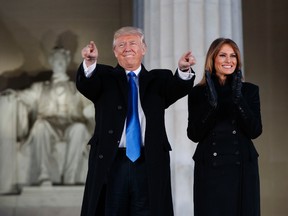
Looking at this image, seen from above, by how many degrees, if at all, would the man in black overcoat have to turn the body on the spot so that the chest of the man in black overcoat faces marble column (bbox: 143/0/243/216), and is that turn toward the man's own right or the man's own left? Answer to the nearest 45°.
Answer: approximately 180°

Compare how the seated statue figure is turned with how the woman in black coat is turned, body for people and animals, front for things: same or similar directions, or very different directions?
same or similar directions

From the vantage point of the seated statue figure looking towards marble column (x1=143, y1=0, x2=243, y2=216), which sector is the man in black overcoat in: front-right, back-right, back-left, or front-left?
front-right

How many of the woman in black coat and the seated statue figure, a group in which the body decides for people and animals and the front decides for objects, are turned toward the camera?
2

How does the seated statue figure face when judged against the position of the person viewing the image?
facing the viewer

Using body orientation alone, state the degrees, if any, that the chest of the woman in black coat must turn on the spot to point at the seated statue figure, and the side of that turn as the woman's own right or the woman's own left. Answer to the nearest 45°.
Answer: approximately 135° to the woman's own right

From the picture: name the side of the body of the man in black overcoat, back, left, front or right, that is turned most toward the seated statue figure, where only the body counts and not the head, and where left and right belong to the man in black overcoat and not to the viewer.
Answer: back

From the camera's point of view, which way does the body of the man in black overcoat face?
toward the camera

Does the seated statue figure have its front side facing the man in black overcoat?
yes

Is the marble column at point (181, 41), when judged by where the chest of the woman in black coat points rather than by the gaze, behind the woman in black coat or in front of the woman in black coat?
behind

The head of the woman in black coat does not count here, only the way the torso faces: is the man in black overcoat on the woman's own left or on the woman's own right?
on the woman's own right
